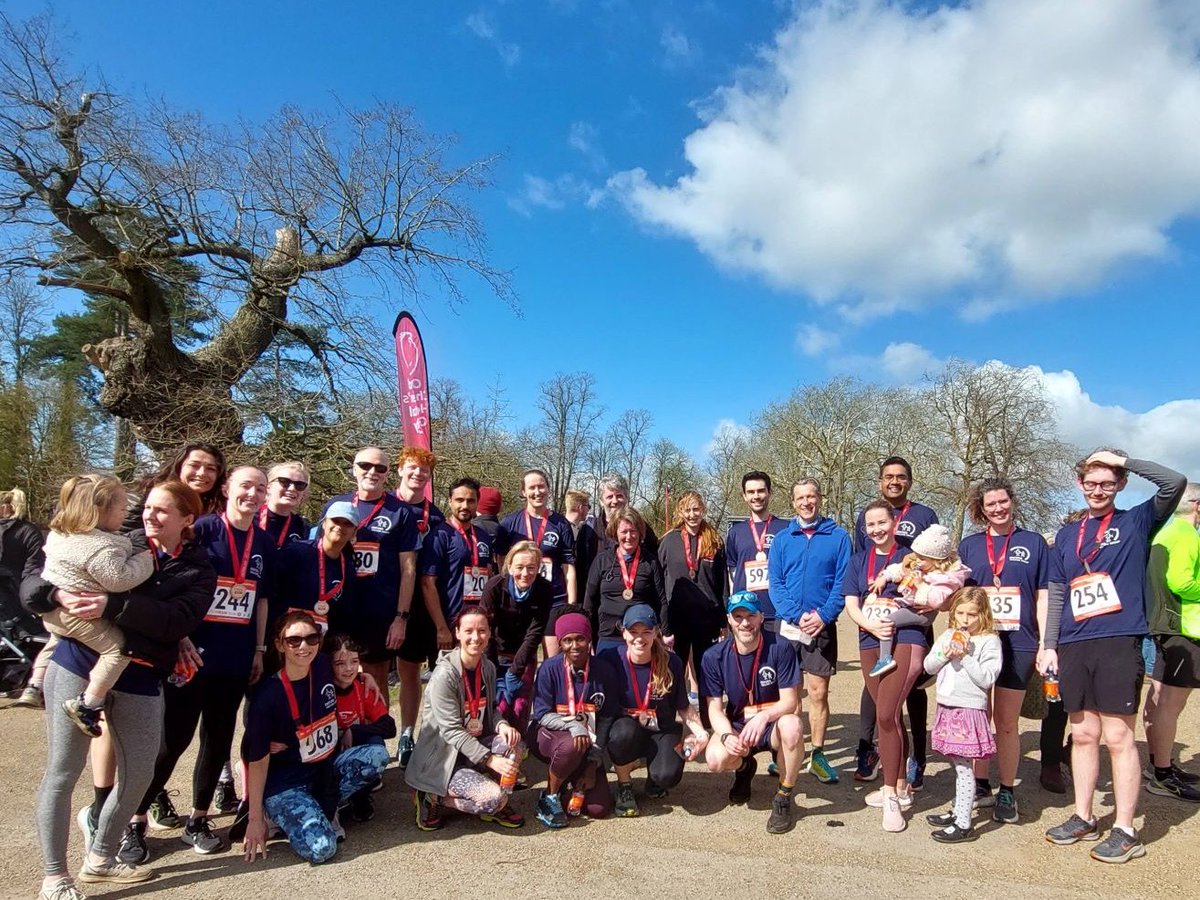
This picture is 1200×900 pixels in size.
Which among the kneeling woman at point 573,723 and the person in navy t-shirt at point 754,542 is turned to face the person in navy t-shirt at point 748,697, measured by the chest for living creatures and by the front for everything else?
the person in navy t-shirt at point 754,542

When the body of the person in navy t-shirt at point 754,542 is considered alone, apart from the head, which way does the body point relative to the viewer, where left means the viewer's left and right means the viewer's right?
facing the viewer

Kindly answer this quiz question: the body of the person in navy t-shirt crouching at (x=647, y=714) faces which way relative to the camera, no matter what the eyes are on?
toward the camera

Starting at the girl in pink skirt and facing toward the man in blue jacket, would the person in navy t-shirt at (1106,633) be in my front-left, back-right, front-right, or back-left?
back-right

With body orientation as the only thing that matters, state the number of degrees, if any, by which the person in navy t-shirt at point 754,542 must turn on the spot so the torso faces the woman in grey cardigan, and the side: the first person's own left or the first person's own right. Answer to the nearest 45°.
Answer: approximately 45° to the first person's own right

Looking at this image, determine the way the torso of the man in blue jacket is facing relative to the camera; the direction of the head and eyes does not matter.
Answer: toward the camera

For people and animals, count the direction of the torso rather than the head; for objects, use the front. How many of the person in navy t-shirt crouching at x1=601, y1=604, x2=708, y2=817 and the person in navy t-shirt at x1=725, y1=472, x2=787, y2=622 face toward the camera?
2

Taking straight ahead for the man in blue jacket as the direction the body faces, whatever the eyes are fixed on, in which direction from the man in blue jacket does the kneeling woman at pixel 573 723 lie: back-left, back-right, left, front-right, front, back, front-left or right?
front-right

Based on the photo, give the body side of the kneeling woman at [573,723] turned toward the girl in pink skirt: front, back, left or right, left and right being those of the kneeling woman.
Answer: left

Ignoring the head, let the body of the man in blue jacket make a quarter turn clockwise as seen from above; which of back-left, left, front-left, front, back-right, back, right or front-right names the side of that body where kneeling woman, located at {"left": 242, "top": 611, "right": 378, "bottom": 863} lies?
front-left
